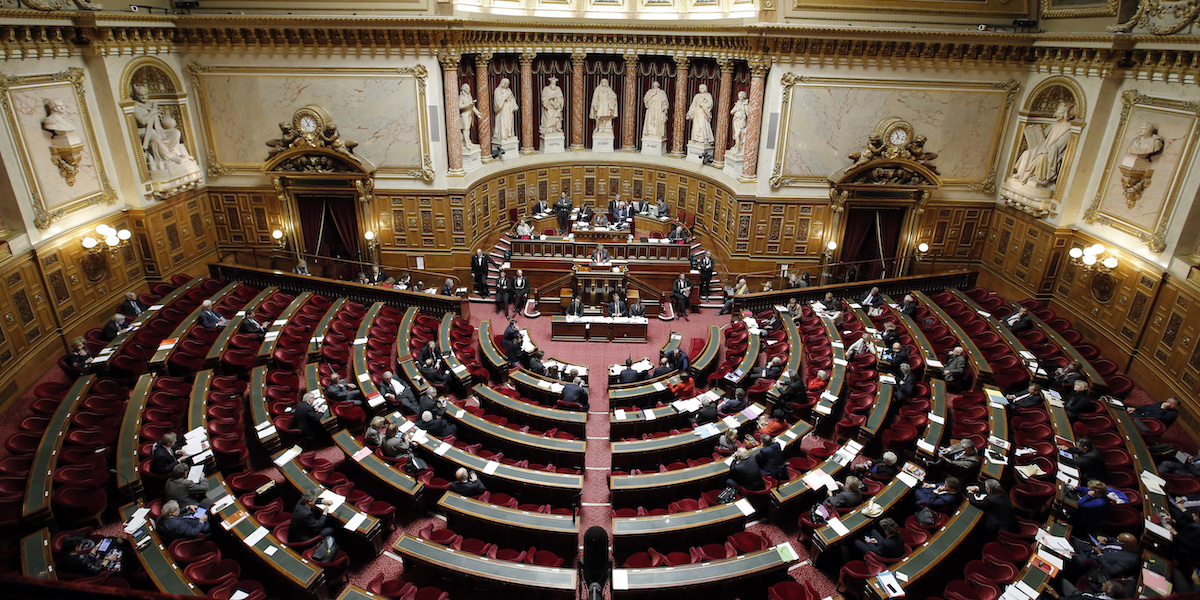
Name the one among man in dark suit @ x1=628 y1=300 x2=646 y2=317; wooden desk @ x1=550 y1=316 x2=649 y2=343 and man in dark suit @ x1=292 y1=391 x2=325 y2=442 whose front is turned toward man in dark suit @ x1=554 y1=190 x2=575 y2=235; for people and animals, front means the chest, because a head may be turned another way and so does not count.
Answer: man in dark suit @ x1=292 y1=391 x2=325 y2=442

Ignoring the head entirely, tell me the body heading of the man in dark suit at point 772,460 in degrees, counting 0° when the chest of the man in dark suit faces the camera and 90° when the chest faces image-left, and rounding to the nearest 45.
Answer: approximately 135°

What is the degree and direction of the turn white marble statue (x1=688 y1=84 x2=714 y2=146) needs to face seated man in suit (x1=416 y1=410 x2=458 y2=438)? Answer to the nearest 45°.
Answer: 0° — it already faces them

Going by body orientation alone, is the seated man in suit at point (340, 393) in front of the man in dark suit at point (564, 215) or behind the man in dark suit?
in front

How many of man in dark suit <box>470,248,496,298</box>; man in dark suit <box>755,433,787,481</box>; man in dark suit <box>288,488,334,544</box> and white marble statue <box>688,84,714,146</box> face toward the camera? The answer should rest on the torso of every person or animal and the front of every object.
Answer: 2

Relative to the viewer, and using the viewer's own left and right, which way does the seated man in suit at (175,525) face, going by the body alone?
facing away from the viewer and to the right of the viewer

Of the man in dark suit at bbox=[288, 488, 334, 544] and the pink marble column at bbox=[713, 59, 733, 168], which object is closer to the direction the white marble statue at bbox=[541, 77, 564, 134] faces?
the man in dark suit

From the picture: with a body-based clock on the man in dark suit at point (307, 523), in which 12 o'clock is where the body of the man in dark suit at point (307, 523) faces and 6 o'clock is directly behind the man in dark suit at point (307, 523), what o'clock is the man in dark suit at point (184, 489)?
the man in dark suit at point (184, 489) is roughly at 9 o'clock from the man in dark suit at point (307, 523).

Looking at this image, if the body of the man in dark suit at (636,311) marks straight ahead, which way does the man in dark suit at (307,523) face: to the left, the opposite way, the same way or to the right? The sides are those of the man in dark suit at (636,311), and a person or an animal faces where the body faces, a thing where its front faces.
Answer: the opposite way

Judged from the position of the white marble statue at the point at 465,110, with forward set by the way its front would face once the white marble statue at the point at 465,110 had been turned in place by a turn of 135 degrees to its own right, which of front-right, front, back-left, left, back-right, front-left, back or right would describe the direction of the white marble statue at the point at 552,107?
back-right

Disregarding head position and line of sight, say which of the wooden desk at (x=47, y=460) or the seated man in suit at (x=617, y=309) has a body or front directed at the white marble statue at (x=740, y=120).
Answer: the wooden desk
